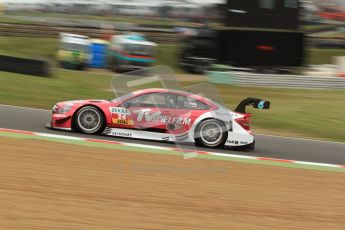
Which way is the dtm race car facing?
to the viewer's left
